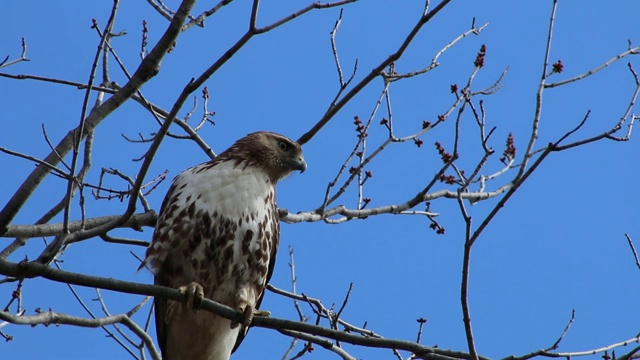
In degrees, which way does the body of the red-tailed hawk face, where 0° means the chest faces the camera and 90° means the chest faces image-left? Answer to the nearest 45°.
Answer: approximately 315°
